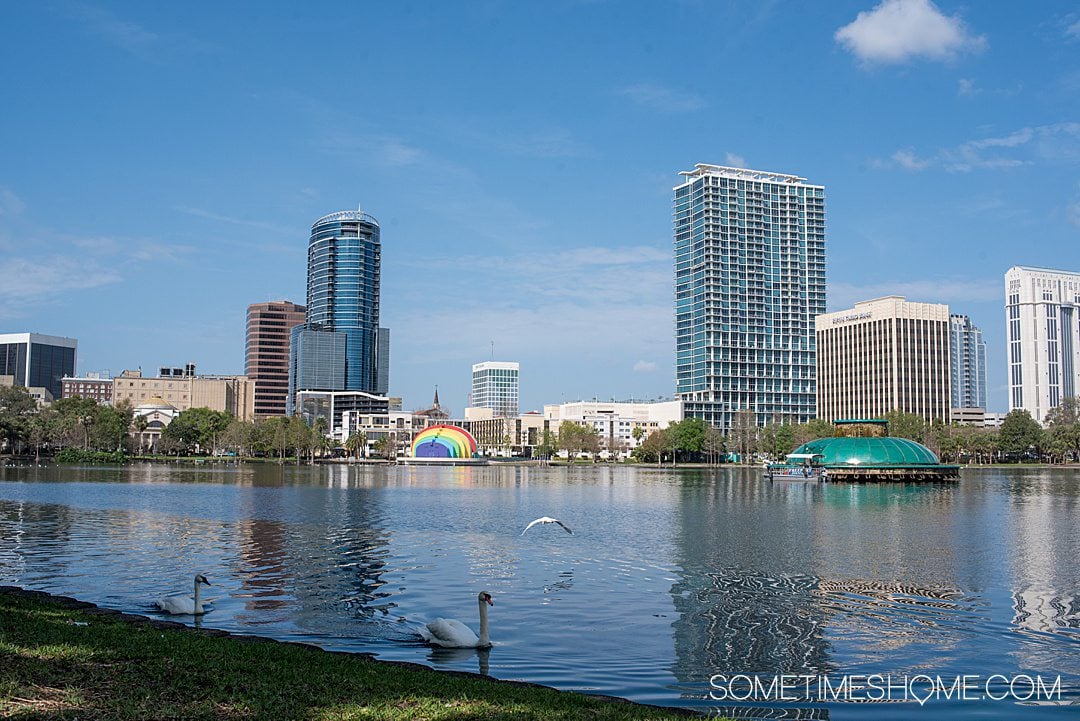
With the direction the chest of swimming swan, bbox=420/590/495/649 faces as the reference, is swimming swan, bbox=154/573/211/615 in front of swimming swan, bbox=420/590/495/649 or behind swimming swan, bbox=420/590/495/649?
behind

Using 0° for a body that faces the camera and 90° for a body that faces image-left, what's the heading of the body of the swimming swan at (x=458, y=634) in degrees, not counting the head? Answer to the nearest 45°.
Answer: approximately 270°
